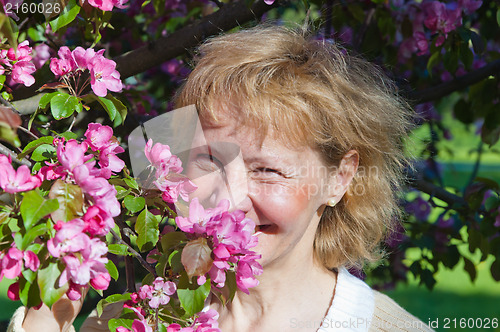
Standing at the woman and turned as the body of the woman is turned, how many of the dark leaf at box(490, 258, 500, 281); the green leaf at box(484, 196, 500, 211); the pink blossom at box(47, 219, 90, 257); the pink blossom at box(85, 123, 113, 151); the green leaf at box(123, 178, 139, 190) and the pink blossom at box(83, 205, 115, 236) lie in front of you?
4

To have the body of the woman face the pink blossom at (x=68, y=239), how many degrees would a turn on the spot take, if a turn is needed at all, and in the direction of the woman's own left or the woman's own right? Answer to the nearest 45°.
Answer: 0° — they already face it

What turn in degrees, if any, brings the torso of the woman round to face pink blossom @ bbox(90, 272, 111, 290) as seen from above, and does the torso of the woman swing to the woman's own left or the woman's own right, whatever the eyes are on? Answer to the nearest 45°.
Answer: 0° — they already face it

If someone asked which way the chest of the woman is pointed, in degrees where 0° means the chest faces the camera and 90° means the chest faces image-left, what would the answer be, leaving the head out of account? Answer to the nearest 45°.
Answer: approximately 45°
